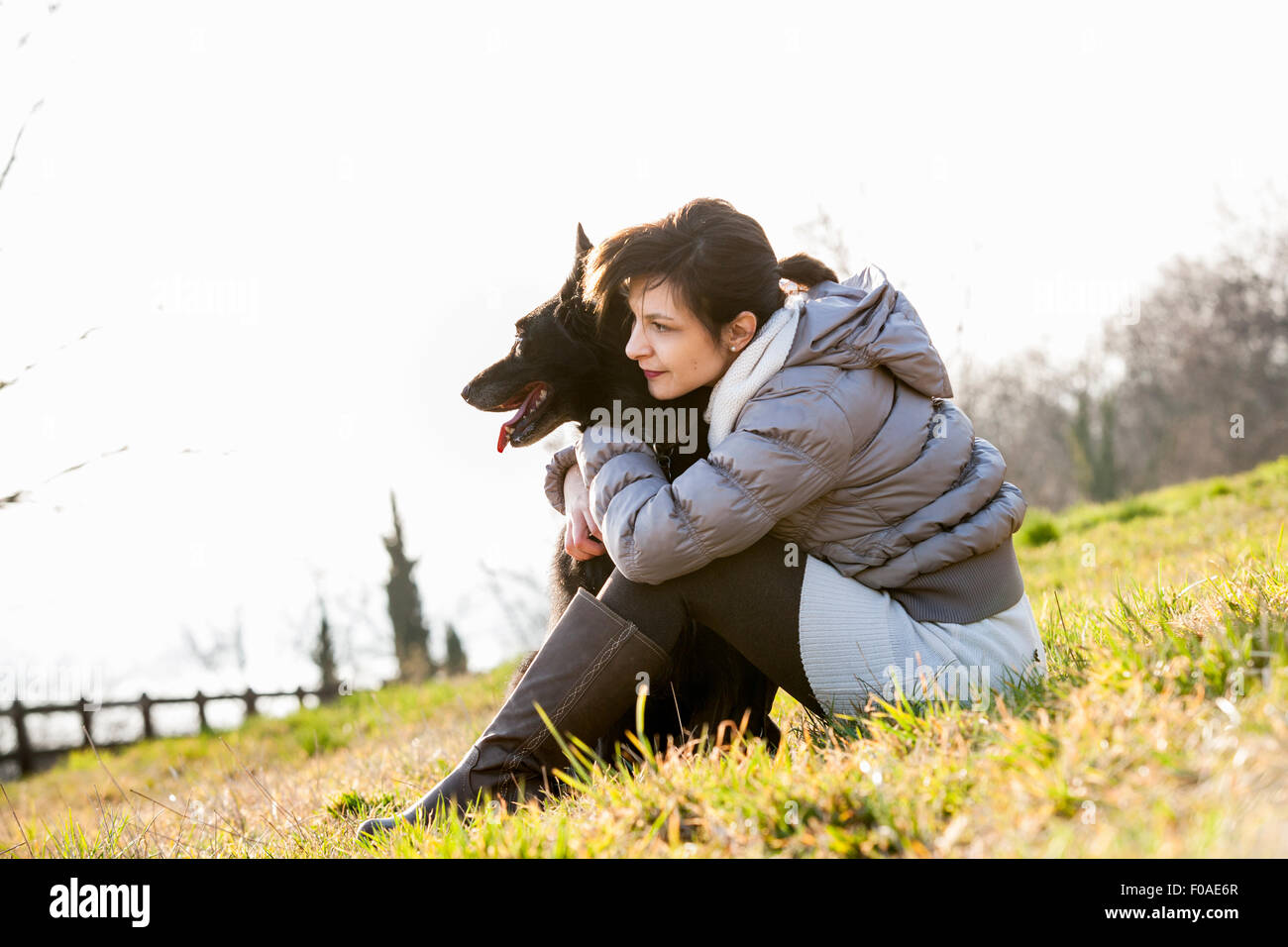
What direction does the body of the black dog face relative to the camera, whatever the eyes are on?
to the viewer's left

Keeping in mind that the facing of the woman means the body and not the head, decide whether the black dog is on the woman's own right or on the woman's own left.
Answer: on the woman's own right

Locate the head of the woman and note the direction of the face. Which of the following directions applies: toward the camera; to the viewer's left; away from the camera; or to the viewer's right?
to the viewer's left

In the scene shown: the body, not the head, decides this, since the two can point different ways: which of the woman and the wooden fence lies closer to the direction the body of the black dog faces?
the wooden fence

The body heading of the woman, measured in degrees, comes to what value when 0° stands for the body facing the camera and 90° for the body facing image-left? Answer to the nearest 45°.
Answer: approximately 90°

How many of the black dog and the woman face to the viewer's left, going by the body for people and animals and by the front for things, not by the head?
2

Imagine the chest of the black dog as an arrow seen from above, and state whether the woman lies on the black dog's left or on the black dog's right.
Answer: on the black dog's left

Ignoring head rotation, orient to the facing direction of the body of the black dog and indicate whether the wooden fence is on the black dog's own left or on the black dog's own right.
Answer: on the black dog's own right
